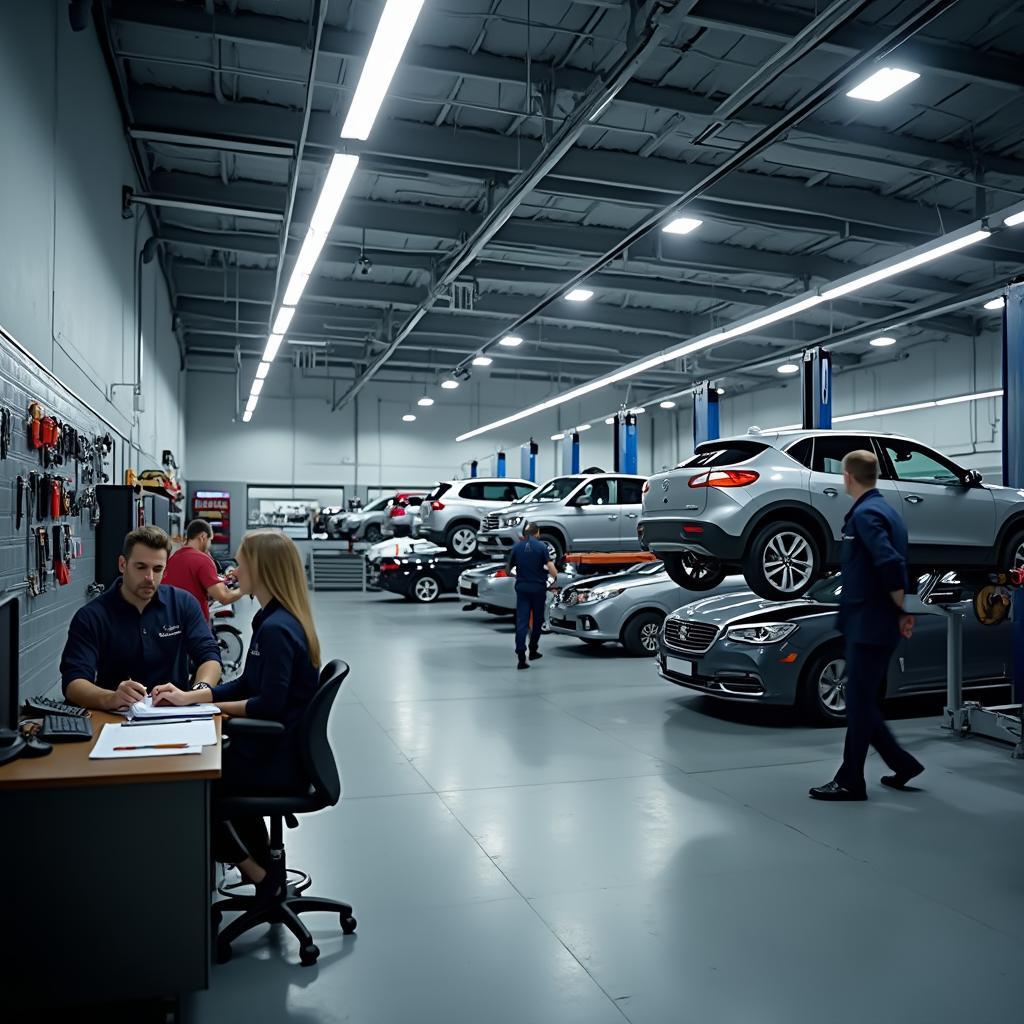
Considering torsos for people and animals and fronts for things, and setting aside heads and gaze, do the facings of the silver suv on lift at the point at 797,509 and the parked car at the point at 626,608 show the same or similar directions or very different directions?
very different directions

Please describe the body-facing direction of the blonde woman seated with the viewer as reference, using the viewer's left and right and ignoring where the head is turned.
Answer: facing to the left of the viewer

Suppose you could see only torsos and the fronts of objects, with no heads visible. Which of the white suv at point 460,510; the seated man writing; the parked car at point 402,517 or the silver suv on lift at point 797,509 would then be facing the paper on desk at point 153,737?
the seated man writing

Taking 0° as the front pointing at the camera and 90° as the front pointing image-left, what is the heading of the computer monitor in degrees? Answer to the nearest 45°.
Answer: approximately 270°

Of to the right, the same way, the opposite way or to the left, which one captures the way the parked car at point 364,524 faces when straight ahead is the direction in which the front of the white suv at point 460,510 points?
the opposite way

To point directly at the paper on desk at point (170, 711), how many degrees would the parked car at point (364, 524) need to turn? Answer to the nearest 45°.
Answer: approximately 45° to its left
